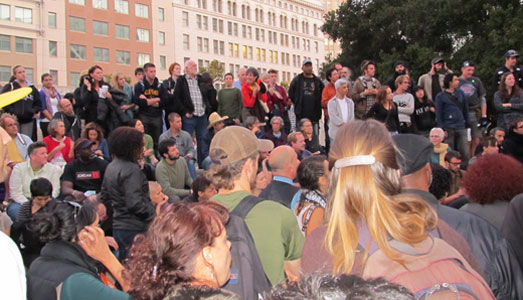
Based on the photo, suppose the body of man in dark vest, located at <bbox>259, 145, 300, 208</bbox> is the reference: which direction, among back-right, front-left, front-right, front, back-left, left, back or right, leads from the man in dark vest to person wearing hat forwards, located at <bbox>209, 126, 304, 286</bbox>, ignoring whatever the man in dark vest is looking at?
back-right

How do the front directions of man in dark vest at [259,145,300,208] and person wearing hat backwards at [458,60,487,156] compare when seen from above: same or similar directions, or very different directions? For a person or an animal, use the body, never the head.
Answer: very different directions

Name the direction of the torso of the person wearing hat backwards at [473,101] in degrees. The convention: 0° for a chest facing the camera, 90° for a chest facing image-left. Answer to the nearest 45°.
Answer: approximately 45°

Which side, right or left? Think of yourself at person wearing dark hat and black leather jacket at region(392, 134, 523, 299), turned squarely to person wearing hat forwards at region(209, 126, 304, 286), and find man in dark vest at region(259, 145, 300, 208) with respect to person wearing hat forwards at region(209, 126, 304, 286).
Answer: right

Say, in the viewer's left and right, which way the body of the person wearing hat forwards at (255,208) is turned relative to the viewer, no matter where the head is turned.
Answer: facing away from the viewer and to the right of the viewer

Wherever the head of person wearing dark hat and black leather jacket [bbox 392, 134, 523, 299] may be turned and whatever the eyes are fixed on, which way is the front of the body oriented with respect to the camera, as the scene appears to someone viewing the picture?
away from the camera

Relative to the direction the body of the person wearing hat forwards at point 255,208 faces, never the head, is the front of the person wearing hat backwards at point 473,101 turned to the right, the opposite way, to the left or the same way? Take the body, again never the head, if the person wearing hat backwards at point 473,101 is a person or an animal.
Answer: the opposite way

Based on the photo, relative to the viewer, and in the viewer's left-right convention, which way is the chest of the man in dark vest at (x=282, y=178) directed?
facing away from the viewer and to the right of the viewer

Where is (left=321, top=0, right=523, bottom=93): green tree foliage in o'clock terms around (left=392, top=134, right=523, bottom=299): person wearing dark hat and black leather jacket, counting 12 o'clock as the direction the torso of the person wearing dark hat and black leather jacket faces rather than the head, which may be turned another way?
The green tree foliage is roughly at 12 o'clock from the person wearing dark hat and black leather jacket.

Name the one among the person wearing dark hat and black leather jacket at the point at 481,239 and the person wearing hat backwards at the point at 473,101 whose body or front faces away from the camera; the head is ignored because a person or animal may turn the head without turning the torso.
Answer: the person wearing dark hat and black leather jacket at the point at 481,239

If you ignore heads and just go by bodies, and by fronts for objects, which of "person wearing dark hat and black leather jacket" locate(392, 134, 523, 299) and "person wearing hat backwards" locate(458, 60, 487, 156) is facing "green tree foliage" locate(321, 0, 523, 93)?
"person wearing dark hat and black leather jacket" locate(392, 134, 523, 299)

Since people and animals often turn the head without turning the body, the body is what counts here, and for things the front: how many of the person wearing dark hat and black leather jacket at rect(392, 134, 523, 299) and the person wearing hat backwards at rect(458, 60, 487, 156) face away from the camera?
1

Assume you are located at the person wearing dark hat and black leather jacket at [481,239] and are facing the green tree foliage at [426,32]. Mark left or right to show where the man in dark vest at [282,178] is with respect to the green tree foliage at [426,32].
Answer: left
